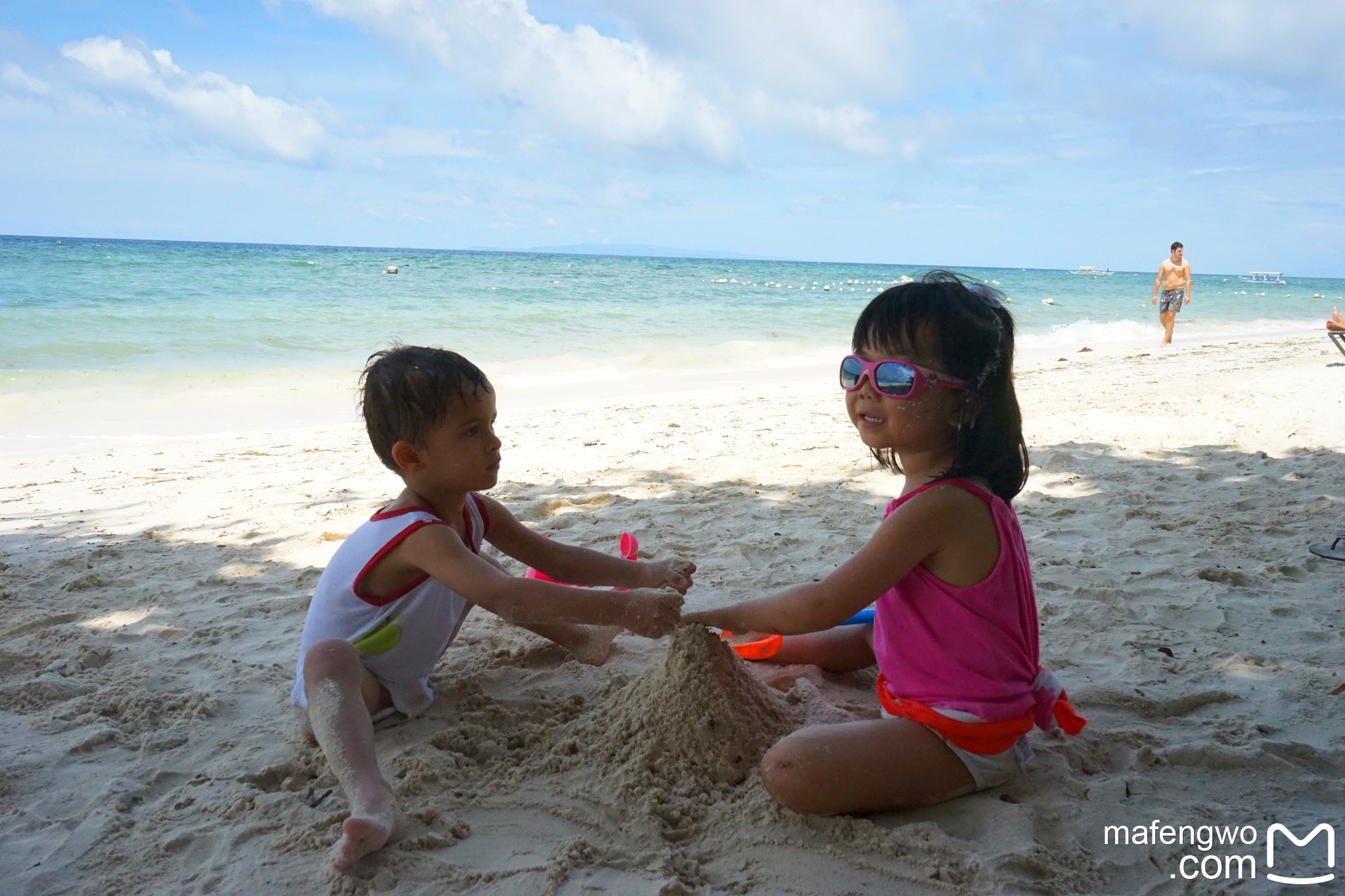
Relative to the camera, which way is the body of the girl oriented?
to the viewer's left

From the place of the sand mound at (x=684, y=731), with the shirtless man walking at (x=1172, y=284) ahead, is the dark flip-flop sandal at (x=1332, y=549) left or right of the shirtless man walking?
right

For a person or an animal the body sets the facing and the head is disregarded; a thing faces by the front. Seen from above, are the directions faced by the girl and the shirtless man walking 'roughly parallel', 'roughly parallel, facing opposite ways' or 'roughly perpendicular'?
roughly perpendicular

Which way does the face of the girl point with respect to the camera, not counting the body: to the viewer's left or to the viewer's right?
to the viewer's left

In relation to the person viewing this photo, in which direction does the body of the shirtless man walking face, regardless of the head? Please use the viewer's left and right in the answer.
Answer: facing the viewer

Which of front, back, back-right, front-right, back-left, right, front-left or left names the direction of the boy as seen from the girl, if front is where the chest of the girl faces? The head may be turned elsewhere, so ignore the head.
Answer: front

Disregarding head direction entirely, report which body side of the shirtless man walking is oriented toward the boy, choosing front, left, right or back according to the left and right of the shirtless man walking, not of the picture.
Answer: front

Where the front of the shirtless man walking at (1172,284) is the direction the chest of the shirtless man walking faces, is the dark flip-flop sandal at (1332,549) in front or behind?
in front

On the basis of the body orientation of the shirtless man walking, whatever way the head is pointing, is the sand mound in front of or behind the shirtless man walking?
in front

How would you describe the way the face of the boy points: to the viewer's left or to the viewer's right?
to the viewer's right

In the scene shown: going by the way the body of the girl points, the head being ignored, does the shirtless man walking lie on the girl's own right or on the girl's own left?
on the girl's own right

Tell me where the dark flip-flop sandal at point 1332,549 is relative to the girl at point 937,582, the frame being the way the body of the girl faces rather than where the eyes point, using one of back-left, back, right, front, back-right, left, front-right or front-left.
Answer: back-right

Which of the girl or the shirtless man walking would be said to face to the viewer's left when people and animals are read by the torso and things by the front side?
the girl

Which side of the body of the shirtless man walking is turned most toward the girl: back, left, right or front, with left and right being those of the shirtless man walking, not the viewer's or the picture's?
front
